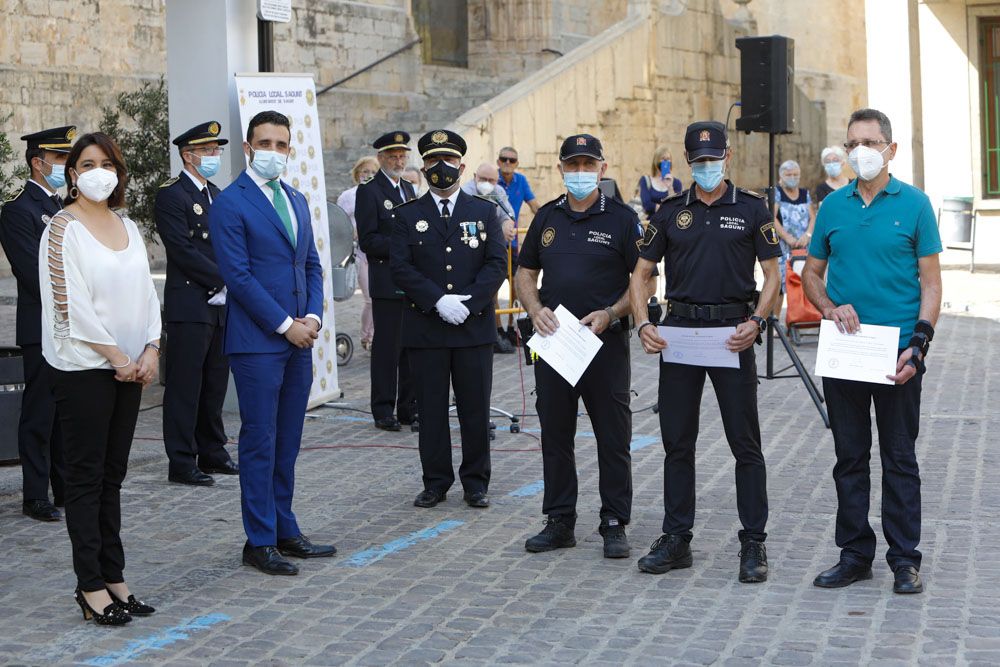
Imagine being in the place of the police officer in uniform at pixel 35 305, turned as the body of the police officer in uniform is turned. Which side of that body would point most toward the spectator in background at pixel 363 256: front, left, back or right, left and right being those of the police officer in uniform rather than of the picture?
left

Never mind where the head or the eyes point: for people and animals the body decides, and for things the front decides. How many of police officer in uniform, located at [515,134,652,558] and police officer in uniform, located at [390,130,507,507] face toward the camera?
2

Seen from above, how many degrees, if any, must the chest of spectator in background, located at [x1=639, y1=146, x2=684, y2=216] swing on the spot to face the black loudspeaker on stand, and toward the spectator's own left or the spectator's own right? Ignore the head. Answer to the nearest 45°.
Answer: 0° — they already face it

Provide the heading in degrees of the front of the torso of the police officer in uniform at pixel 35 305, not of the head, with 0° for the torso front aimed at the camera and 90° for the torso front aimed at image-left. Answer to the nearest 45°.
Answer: approximately 315°

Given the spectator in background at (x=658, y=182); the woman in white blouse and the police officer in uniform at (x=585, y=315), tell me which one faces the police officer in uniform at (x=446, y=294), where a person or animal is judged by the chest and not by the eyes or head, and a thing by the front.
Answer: the spectator in background

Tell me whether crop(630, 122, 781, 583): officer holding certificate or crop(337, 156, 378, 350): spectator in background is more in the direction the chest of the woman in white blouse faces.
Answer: the officer holding certificate

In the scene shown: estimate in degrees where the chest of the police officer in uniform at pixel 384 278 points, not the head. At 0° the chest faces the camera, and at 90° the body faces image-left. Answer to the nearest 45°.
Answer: approximately 315°

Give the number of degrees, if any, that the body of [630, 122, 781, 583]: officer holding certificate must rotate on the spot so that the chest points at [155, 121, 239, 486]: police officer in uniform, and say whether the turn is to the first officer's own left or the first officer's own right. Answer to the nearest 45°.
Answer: approximately 135° to the first officer's own right

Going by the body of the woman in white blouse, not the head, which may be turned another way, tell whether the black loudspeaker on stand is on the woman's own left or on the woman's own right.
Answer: on the woman's own left

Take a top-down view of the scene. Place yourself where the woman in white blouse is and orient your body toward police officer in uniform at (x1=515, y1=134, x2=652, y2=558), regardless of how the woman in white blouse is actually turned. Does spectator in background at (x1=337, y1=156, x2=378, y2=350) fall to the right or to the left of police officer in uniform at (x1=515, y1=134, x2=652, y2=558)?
left

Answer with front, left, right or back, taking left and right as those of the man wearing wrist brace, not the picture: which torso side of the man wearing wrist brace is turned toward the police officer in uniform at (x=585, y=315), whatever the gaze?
right
